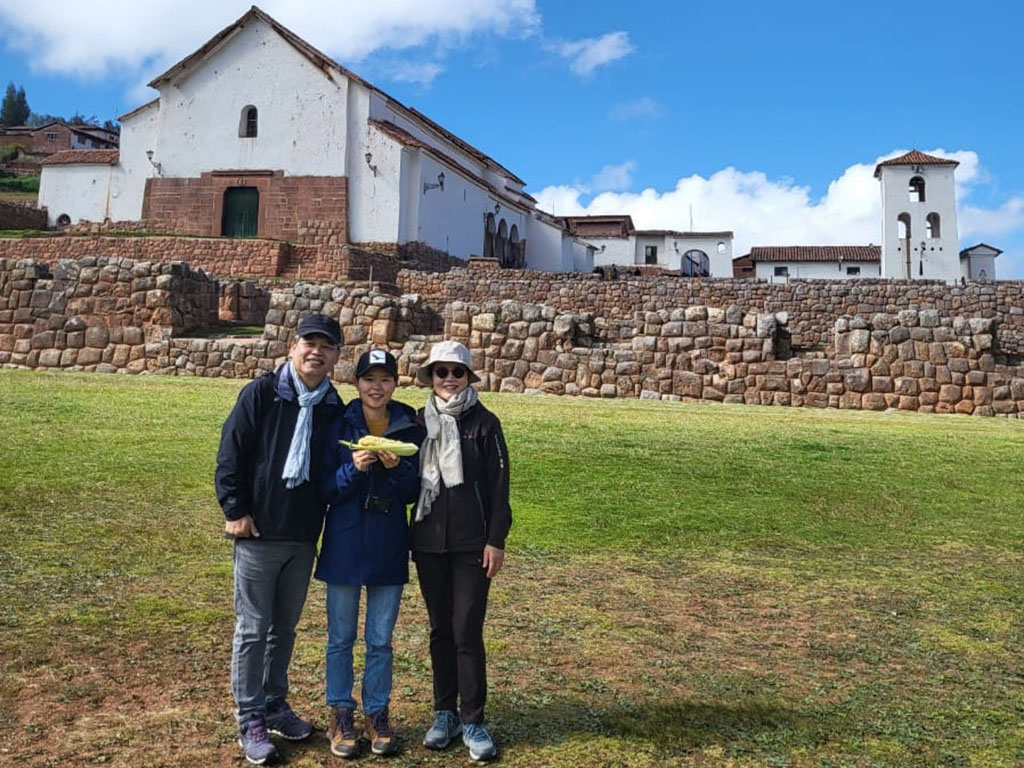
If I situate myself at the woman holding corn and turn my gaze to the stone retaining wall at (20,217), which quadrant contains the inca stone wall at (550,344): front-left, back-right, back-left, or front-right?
front-right

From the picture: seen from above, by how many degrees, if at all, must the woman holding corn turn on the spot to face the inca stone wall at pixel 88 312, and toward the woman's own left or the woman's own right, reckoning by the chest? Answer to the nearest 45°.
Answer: approximately 180°

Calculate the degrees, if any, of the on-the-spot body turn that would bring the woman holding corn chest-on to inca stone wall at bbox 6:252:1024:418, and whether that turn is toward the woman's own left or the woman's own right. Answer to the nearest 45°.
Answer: approximately 180°

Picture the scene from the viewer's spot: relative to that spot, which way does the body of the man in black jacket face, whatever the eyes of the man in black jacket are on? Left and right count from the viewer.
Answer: facing the viewer and to the right of the viewer

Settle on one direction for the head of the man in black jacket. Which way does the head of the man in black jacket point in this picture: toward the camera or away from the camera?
toward the camera

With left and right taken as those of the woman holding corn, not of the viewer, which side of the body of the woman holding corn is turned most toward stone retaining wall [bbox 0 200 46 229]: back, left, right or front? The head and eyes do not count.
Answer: back

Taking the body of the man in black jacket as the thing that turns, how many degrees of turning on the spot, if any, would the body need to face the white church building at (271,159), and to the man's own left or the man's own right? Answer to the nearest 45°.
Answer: approximately 135° to the man's own left

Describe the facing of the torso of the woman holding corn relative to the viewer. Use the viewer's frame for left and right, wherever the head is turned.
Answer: facing the viewer

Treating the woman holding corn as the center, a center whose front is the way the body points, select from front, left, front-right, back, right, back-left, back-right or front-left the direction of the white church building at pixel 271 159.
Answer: back

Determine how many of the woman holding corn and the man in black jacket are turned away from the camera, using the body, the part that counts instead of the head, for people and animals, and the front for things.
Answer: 0
